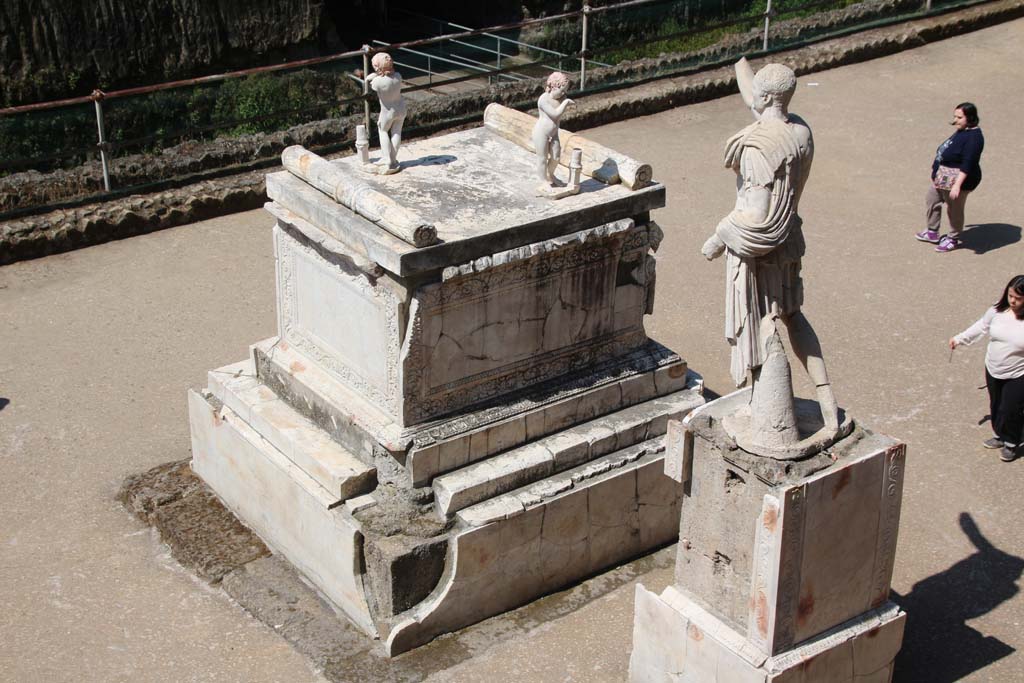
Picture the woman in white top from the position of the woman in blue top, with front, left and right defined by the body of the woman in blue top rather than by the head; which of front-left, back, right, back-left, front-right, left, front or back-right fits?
left

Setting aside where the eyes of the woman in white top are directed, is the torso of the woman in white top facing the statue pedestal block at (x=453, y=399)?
yes

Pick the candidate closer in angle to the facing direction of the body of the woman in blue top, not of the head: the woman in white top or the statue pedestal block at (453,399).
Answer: the statue pedestal block

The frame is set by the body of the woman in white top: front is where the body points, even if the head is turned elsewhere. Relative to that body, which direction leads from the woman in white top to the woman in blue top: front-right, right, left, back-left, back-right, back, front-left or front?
back-right

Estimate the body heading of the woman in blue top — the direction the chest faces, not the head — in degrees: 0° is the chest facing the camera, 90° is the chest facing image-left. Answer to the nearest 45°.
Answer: approximately 90°

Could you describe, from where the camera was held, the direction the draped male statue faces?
facing away from the viewer and to the left of the viewer

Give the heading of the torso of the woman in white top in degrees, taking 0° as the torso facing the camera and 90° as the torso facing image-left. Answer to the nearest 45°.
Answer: approximately 45°

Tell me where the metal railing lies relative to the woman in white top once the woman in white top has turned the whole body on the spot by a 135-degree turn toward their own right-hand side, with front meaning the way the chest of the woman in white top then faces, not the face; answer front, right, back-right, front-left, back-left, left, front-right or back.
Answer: front-left

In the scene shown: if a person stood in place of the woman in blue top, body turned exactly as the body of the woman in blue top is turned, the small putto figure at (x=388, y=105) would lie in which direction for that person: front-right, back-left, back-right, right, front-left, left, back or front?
front-left

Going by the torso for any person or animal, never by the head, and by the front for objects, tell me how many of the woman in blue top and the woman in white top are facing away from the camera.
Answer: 0

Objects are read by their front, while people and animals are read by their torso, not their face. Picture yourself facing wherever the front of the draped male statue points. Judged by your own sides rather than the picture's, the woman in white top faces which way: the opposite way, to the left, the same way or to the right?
to the left

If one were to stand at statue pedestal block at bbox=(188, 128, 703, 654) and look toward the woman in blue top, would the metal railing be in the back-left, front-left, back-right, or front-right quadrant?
front-left

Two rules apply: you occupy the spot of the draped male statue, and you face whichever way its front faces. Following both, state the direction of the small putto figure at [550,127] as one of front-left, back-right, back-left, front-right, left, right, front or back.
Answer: front

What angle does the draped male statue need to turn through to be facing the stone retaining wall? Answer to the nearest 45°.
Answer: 0° — it already faces it

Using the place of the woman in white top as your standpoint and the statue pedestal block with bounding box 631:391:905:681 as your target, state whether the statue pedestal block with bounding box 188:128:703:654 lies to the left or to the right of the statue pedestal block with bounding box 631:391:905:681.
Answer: right

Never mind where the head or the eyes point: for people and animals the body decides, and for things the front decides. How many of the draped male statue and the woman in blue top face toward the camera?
0

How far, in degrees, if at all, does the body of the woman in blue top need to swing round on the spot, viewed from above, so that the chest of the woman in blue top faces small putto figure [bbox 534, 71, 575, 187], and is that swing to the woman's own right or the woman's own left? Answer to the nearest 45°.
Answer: approximately 45° to the woman's own left

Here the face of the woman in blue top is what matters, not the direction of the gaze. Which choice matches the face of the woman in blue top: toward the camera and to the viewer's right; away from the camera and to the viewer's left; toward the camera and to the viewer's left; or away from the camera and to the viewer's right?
toward the camera and to the viewer's left
